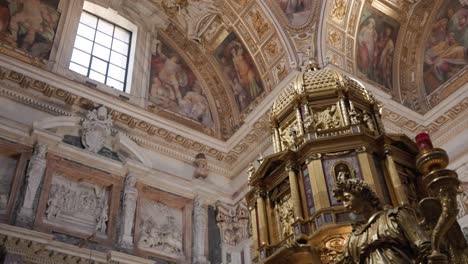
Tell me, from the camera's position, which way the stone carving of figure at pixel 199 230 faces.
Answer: facing the viewer and to the right of the viewer

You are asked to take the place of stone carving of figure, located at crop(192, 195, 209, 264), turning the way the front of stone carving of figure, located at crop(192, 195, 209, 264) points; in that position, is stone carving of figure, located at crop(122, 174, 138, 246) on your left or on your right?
on your right

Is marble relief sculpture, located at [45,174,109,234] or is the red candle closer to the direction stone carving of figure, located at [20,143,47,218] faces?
the red candle

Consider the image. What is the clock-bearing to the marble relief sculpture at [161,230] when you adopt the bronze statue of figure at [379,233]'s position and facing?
The marble relief sculpture is roughly at 3 o'clock from the bronze statue of figure.

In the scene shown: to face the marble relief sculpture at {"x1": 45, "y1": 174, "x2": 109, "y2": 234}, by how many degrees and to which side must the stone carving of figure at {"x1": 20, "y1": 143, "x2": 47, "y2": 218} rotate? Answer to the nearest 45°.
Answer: approximately 45° to its left

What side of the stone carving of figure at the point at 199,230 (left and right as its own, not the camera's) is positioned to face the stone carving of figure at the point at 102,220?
right

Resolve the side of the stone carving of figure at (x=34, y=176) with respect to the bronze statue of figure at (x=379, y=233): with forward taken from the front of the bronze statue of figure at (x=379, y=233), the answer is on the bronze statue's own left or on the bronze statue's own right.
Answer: on the bronze statue's own right

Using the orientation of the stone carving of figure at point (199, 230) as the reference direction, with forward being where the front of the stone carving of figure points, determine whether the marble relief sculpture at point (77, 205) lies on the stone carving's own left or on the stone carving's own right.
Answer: on the stone carving's own right

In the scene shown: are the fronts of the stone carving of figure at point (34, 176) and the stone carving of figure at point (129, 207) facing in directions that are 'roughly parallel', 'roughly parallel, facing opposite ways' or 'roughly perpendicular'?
roughly parallel

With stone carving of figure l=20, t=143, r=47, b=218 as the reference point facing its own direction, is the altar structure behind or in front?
in front

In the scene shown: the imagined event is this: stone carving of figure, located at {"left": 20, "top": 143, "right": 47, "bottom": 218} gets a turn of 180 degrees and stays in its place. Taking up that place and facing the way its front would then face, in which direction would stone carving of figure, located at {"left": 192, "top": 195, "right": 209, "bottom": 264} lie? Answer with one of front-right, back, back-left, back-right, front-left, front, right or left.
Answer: back-right

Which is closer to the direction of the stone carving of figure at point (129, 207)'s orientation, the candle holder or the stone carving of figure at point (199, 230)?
the candle holder

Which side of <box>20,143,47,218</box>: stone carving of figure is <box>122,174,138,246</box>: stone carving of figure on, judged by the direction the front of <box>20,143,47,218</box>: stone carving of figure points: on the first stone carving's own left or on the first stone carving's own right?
on the first stone carving's own left

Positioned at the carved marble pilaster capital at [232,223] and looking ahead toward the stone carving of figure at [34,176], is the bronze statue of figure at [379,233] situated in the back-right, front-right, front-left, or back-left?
front-left

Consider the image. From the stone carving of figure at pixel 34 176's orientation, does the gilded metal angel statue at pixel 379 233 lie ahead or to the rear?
ahead

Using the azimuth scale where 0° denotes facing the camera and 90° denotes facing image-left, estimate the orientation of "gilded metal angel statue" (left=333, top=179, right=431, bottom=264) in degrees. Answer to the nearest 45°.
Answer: approximately 45°

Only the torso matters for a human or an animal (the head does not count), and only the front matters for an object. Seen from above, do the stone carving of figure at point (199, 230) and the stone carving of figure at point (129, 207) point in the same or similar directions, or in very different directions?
same or similar directions

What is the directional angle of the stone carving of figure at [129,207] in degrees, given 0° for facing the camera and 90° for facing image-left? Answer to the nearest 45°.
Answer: approximately 315°

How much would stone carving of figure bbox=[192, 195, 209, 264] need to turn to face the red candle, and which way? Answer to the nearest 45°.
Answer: approximately 45° to its right
